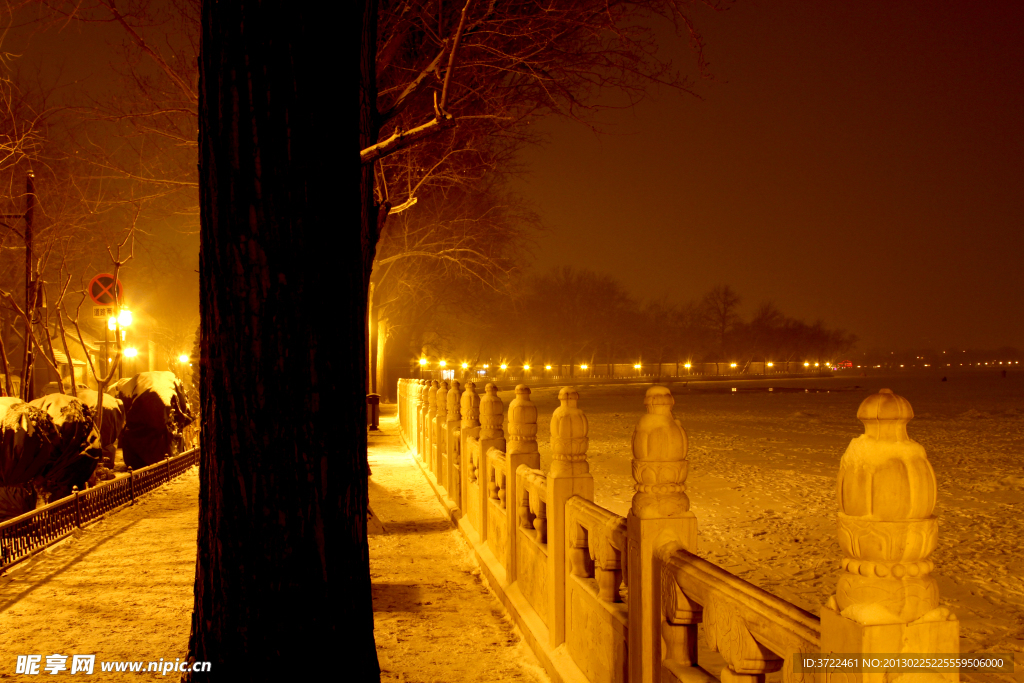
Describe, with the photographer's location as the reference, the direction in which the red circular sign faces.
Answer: facing the viewer

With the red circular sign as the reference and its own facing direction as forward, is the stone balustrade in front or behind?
in front

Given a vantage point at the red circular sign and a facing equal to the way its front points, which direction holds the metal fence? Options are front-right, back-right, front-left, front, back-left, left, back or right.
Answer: front

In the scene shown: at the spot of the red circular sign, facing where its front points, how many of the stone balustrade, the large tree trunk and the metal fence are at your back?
0

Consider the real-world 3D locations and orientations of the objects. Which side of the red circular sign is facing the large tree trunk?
front
